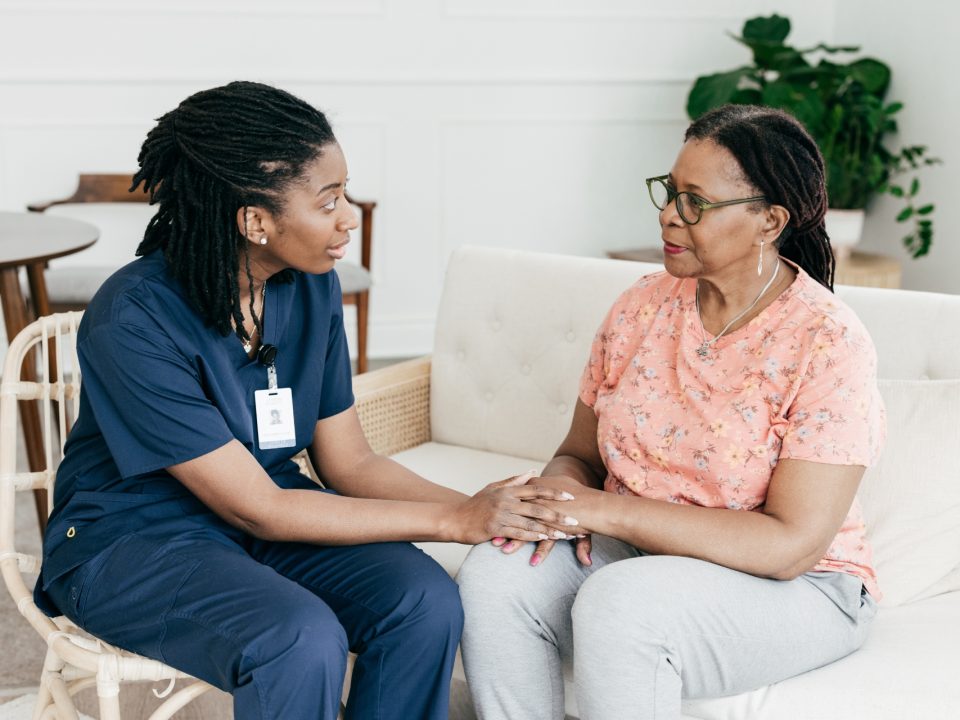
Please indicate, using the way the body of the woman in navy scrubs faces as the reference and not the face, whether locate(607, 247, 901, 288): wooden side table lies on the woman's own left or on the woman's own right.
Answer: on the woman's own left

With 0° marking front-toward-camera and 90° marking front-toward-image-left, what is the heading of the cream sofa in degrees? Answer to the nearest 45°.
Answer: approximately 45°

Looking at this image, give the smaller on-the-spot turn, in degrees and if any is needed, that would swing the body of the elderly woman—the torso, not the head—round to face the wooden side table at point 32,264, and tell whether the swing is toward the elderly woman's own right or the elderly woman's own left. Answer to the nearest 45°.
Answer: approximately 90° to the elderly woman's own right

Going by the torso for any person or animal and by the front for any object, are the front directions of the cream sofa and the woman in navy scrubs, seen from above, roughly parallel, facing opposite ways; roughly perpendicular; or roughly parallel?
roughly perpendicular

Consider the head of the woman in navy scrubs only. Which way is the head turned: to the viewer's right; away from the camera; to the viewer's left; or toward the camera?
to the viewer's right

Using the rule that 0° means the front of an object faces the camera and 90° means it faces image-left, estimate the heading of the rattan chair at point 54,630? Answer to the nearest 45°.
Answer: approximately 315°

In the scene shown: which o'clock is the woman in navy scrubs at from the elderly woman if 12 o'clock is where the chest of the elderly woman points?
The woman in navy scrubs is roughly at 1 o'clock from the elderly woman.

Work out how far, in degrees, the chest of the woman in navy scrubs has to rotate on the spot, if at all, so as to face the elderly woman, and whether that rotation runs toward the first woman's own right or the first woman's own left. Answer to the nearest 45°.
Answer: approximately 45° to the first woman's own left
